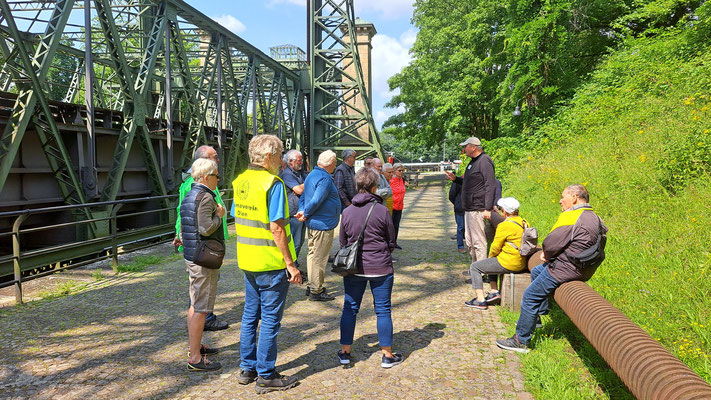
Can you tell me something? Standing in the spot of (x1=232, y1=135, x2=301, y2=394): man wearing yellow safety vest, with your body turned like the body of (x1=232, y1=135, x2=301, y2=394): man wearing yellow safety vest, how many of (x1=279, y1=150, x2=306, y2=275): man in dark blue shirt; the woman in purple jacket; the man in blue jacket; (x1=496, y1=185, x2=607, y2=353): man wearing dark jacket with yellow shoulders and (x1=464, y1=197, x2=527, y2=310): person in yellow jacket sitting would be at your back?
0

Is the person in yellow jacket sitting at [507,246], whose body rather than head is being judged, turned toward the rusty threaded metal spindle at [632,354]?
no

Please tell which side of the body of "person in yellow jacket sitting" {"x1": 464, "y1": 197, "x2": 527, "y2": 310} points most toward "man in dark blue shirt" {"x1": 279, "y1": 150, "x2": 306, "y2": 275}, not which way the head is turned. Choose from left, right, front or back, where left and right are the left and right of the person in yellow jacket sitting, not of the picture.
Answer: front

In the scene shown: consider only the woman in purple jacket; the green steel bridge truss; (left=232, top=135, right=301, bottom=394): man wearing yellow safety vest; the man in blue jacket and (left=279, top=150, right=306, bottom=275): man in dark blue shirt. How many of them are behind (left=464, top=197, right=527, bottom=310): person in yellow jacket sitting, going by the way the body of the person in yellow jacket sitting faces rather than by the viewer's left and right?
0

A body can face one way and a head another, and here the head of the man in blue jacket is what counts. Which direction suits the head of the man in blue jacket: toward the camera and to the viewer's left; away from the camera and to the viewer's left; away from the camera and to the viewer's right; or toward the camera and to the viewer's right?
away from the camera and to the viewer's right

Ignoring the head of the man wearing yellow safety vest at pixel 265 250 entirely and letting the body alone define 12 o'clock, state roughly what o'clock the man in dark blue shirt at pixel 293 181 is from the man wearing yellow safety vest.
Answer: The man in dark blue shirt is roughly at 11 o'clock from the man wearing yellow safety vest.

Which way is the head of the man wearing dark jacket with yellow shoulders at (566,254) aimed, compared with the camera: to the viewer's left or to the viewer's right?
to the viewer's left

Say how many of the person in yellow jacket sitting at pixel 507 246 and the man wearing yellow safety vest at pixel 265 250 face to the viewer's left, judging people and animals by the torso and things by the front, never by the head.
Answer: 1

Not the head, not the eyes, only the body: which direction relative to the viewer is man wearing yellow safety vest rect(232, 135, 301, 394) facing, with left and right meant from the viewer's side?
facing away from the viewer and to the right of the viewer

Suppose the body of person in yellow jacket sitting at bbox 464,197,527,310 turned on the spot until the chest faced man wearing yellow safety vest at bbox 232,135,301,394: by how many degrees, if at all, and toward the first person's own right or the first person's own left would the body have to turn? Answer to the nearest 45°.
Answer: approximately 45° to the first person's own left

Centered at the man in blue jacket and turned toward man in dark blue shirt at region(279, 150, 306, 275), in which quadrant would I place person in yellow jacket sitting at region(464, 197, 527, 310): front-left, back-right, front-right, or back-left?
back-right

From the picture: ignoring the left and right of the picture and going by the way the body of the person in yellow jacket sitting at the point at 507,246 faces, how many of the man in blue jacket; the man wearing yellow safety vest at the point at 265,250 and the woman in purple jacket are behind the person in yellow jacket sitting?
0

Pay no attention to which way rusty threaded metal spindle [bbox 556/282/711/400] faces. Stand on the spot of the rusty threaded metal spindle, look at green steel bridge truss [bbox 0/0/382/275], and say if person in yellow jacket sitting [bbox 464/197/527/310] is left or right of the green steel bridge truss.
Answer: right

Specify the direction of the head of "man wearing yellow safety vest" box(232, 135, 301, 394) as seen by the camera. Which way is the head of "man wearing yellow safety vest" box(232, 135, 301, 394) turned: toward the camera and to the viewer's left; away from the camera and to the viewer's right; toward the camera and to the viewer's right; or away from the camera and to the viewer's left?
away from the camera and to the viewer's right

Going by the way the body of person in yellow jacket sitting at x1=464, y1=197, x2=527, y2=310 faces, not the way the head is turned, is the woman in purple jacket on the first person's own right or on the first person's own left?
on the first person's own left

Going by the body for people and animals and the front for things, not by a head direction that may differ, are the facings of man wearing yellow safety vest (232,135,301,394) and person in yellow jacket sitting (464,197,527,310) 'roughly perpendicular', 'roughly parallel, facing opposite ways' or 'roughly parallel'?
roughly perpendicular

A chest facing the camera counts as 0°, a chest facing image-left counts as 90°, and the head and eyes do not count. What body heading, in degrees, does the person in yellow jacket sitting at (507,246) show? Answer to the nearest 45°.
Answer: approximately 90°
